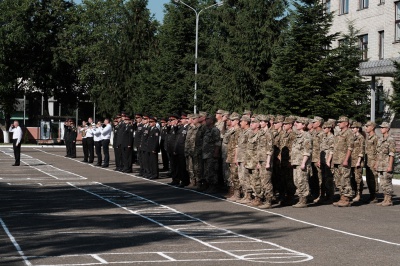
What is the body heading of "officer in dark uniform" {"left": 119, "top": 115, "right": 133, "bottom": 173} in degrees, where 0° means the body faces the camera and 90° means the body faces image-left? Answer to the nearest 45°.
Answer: approximately 45°

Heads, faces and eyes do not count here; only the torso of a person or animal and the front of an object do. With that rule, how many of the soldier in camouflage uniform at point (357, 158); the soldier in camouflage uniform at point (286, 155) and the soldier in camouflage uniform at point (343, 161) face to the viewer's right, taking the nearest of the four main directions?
0

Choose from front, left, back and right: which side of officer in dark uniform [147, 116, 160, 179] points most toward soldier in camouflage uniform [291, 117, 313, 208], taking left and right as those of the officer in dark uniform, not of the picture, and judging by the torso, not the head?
left

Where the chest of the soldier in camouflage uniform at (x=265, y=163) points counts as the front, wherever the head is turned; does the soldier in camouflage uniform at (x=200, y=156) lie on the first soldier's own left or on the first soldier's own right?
on the first soldier's own right

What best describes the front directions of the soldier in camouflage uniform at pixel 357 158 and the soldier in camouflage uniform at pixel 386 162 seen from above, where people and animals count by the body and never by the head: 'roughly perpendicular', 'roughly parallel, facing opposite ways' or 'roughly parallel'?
roughly parallel

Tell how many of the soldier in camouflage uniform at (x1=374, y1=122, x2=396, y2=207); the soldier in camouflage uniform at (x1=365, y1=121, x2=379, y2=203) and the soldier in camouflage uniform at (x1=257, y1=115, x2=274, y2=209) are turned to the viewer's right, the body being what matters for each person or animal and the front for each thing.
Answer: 0

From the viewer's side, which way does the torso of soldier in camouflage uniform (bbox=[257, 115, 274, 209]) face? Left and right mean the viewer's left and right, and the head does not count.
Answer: facing the viewer and to the left of the viewer

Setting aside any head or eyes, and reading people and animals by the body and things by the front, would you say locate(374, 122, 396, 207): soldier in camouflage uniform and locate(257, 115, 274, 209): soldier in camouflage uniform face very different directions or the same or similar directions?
same or similar directions

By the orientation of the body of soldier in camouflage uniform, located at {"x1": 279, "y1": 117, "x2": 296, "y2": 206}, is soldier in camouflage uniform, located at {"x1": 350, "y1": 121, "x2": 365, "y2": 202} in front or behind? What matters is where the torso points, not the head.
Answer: behind

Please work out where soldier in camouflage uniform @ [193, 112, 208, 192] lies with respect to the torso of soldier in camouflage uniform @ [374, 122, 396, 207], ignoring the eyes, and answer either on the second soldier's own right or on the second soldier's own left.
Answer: on the second soldier's own right

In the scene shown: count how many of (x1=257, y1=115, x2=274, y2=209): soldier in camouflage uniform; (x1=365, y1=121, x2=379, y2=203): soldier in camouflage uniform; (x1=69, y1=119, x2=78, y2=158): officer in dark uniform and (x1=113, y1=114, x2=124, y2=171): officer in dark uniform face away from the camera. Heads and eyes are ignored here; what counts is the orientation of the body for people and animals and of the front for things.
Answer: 0

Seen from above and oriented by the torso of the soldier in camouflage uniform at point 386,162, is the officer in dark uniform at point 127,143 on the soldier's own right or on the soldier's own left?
on the soldier's own right

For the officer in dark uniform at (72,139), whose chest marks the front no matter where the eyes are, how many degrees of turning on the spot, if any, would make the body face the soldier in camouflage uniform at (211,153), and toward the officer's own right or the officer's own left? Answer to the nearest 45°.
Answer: approximately 45° to the officer's own left

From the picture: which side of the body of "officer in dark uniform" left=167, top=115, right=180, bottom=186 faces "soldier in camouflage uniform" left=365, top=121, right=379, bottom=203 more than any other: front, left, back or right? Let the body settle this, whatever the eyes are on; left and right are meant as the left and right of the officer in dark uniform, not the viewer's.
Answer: left
